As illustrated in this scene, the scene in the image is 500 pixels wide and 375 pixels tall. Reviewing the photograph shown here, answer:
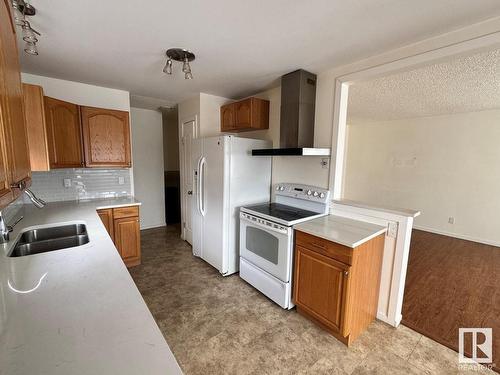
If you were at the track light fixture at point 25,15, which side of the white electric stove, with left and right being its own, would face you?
front

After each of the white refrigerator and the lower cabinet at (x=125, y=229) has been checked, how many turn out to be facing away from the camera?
0

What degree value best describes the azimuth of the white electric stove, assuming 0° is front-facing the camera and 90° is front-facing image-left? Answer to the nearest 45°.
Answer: approximately 45°

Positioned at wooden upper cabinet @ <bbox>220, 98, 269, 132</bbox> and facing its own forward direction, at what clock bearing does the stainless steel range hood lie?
The stainless steel range hood is roughly at 9 o'clock from the wooden upper cabinet.

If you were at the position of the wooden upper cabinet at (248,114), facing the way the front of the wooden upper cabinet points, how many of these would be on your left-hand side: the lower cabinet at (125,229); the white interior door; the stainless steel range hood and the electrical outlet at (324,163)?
2

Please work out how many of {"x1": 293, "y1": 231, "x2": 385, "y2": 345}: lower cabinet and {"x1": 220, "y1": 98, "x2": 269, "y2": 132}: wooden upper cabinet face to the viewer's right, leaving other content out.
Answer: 0

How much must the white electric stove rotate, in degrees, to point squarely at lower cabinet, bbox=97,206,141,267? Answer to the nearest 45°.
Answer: approximately 45° to its right

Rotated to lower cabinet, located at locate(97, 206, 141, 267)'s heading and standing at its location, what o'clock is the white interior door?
The white interior door is roughly at 8 o'clock from the lower cabinet.
